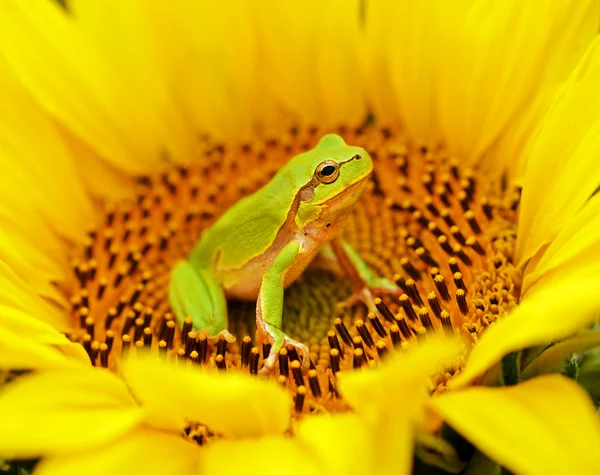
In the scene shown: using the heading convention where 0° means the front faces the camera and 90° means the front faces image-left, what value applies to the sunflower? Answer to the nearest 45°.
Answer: approximately 0°
